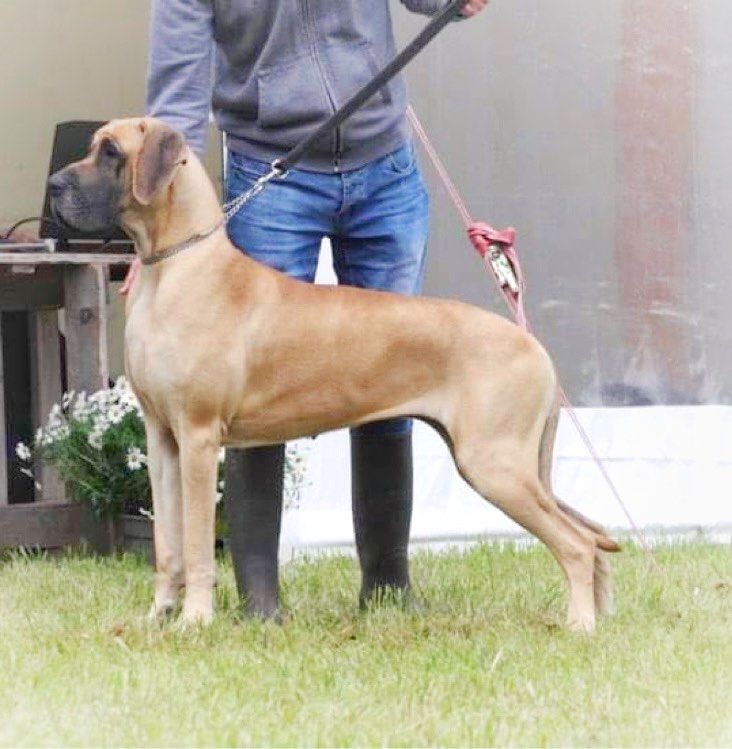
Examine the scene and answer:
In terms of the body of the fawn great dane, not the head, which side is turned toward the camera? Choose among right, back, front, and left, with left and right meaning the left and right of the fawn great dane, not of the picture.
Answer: left

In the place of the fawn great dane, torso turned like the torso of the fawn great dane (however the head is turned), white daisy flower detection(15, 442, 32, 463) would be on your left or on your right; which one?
on your right

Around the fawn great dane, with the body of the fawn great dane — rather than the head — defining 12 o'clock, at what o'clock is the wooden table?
The wooden table is roughly at 2 o'clock from the fawn great dane.

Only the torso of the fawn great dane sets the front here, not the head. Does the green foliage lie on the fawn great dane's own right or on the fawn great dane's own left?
on the fawn great dane's own right

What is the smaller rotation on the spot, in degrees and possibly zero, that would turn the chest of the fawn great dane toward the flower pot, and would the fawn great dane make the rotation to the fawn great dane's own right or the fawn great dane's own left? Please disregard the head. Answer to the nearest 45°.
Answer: approximately 90° to the fawn great dane's own right

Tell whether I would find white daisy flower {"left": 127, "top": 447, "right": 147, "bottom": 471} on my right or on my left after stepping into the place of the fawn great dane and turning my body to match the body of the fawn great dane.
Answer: on my right
